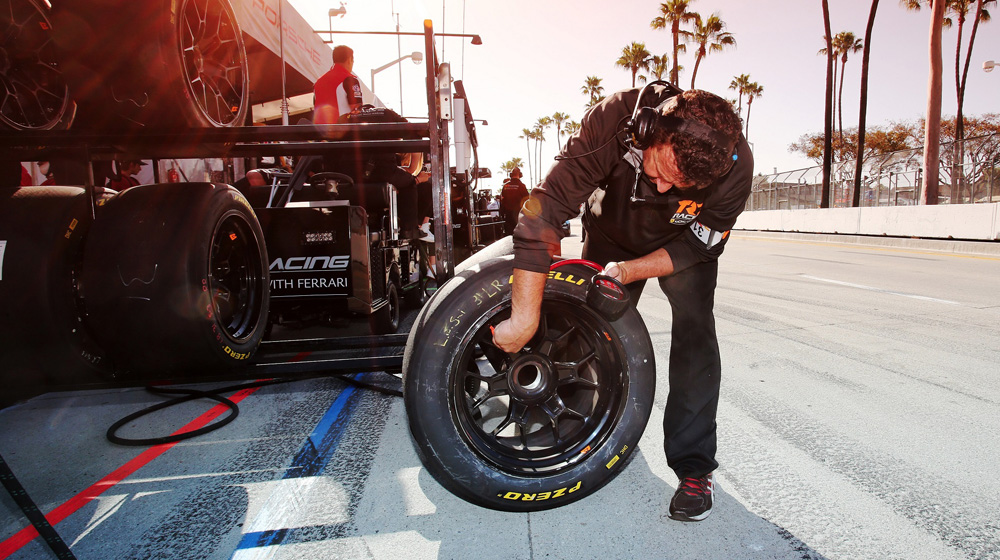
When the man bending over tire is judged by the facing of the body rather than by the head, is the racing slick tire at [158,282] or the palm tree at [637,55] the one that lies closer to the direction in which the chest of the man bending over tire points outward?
the racing slick tire

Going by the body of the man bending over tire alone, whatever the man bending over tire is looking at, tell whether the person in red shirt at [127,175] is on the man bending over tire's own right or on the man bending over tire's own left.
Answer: on the man bending over tire's own right
